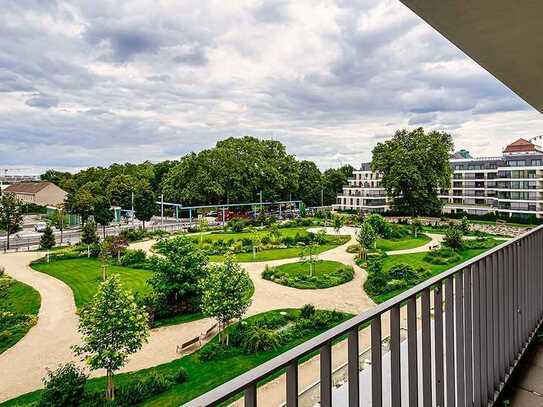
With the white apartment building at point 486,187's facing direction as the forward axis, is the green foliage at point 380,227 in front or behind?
in front

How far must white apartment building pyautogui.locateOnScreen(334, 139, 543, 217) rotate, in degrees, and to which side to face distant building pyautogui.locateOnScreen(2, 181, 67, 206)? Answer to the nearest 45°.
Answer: approximately 45° to its right

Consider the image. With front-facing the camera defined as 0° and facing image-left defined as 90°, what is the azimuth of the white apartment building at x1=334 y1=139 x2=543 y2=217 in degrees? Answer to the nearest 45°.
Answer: approximately 0°

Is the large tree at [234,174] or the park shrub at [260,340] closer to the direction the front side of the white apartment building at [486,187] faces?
the park shrub

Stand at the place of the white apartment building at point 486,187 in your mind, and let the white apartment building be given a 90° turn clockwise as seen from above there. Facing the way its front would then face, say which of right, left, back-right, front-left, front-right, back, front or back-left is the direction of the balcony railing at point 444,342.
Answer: left

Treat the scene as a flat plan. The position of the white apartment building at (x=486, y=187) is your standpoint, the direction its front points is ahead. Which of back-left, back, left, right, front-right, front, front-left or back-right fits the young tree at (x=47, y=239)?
front-right

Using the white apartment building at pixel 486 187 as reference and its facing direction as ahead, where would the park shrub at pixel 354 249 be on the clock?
The park shrub is roughly at 1 o'clock from the white apartment building.

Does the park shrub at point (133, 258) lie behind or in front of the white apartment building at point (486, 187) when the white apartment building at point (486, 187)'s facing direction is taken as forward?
in front

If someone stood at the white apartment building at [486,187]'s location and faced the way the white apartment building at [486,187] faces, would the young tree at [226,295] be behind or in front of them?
in front

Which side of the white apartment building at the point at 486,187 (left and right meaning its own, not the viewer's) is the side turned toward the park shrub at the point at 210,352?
front

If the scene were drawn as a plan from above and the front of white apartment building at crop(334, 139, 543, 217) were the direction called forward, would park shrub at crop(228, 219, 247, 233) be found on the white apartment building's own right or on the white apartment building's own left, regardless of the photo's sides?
on the white apartment building's own right
